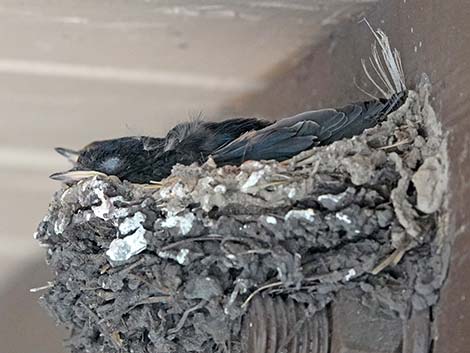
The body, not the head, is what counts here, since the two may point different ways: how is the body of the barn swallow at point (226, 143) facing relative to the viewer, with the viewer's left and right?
facing to the left of the viewer
